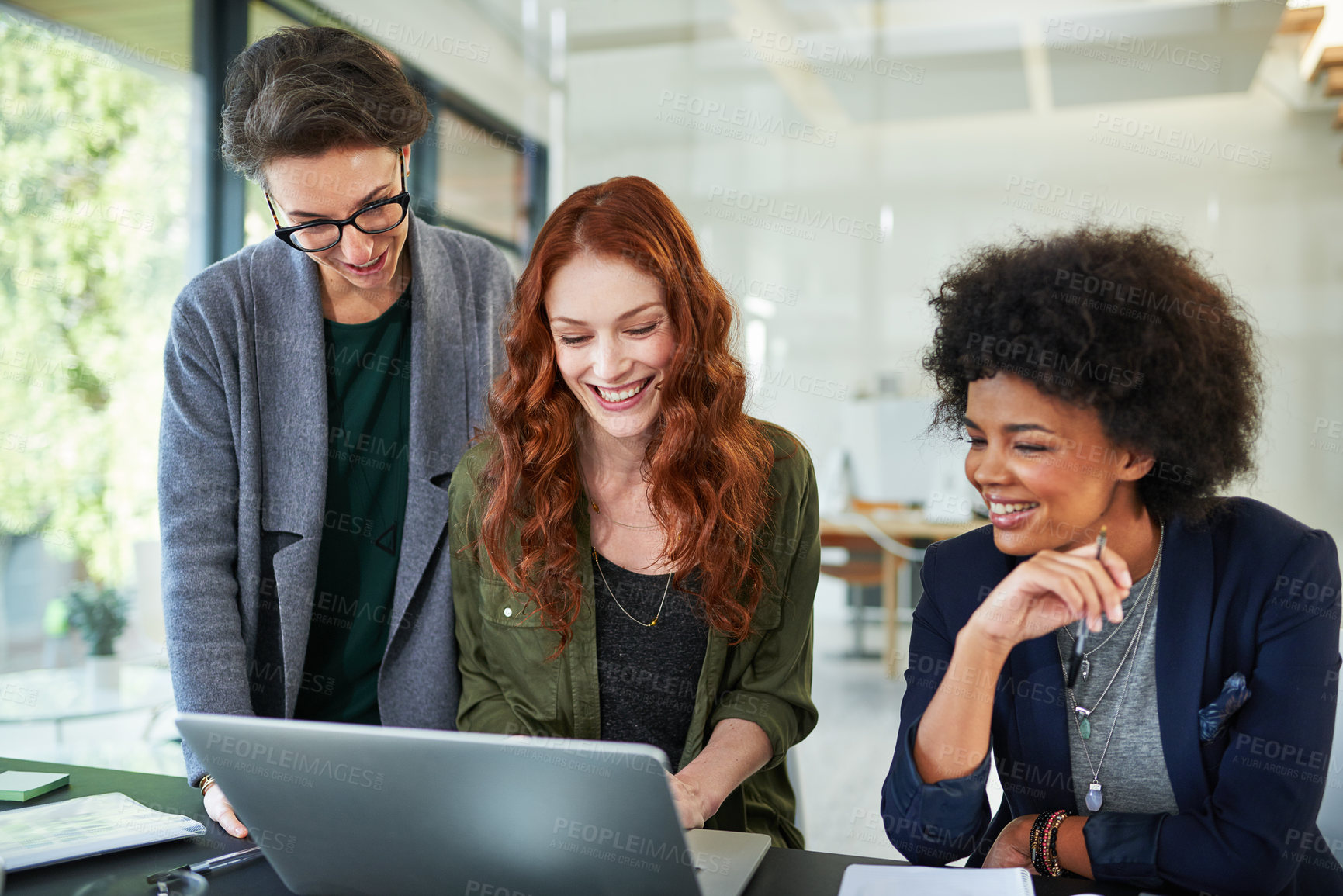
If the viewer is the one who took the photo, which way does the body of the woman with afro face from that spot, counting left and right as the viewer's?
facing the viewer and to the left of the viewer

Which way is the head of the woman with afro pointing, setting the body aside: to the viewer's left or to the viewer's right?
to the viewer's left

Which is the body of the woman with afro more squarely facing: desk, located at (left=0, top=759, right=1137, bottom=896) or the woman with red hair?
the desk

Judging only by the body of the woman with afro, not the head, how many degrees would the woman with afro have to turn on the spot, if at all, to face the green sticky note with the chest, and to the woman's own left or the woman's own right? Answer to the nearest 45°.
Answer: approximately 45° to the woman's own right

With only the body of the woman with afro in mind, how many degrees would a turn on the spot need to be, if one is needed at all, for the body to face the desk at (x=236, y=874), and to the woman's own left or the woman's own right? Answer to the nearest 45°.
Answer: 0° — they already face it

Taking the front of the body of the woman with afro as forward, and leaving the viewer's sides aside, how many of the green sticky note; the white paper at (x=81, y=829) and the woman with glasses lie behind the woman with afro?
0

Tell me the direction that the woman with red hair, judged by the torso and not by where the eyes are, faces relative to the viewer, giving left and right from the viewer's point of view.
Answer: facing the viewer

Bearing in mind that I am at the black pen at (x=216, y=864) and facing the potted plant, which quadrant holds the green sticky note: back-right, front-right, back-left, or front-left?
front-left

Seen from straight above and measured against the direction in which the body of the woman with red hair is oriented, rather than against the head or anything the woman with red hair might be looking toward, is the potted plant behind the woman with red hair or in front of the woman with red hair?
behind

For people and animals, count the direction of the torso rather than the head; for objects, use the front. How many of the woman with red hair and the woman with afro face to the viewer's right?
0

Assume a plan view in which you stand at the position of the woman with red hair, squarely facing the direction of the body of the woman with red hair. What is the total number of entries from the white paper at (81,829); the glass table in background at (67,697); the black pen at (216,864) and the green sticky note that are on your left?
0

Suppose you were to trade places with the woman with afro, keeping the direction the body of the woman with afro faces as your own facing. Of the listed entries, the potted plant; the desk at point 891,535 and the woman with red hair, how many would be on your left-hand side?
0

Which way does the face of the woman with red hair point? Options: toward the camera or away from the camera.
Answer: toward the camera

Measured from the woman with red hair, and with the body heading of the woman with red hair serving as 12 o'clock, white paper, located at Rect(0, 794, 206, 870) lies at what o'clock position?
The white paper is roughly at 2 o'clock from the woman with red hair.

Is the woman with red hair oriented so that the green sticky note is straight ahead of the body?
no

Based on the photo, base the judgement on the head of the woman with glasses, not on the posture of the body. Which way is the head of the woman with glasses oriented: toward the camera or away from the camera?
toward the camera
